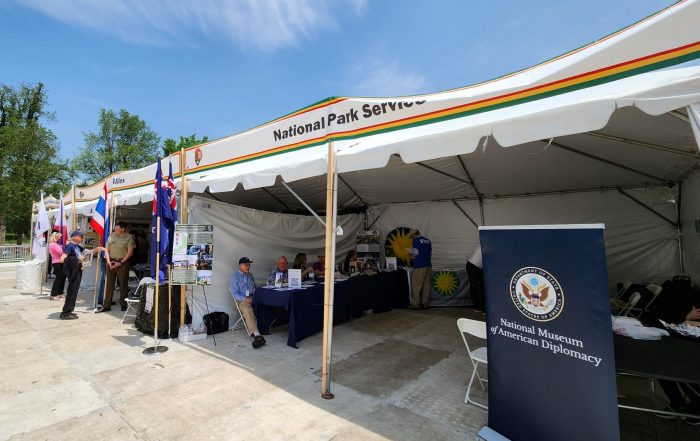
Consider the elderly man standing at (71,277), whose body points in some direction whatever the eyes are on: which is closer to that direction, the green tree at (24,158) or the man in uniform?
the man in uniform

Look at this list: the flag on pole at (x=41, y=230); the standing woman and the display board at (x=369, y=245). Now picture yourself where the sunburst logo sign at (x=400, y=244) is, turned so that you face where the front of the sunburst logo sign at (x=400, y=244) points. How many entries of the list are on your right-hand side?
3

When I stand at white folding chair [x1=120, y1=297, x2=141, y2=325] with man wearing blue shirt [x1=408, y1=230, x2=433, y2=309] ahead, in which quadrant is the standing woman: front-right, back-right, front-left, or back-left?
back-left

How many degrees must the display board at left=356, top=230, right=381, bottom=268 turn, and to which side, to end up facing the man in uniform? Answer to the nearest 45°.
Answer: approximately 90° to its right

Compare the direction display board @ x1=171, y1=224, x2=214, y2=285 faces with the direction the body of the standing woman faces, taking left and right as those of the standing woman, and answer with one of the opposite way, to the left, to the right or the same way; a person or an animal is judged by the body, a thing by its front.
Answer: to the right

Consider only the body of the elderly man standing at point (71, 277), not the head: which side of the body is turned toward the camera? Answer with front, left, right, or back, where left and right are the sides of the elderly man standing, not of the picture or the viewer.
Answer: right

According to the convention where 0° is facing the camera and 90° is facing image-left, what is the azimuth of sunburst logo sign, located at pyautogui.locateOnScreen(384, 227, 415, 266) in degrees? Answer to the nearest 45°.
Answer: approximately 0°

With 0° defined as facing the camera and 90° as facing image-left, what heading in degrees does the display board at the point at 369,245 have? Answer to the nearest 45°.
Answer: approximately 0°

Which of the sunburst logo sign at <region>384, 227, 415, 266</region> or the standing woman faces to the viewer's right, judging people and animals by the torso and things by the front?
the standing woman

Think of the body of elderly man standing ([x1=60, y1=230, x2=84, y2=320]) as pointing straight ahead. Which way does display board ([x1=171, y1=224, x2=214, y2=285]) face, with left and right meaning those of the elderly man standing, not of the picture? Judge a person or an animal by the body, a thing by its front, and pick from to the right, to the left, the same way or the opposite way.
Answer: to the right
